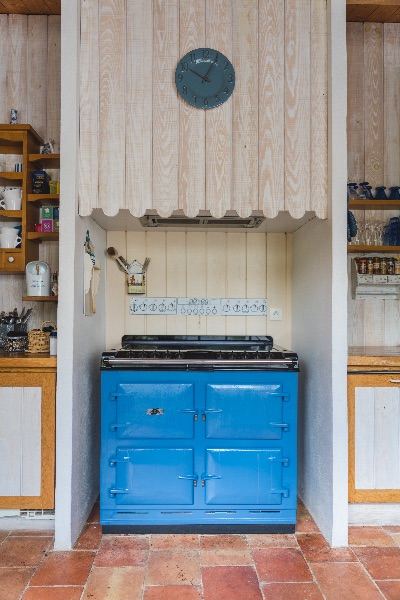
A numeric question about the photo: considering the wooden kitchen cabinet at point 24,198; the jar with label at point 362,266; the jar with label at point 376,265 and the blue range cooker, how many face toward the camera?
4

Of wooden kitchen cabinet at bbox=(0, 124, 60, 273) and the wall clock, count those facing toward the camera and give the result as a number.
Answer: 2

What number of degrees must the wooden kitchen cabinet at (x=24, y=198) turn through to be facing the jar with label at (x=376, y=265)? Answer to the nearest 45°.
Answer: approximately 90° to its left

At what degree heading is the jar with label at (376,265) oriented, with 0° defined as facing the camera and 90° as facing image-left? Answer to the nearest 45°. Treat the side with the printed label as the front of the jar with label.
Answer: approximately 0°

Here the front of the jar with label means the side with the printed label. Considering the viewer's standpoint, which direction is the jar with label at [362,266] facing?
facing the viewer

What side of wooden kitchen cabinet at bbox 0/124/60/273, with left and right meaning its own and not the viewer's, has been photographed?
front

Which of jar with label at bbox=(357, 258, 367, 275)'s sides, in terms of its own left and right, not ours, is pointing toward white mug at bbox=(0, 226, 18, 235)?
right

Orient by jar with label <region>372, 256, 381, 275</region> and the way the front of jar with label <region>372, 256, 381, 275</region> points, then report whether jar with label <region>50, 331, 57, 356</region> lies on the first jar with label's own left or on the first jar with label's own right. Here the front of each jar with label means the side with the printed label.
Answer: on the first jar with label's own right

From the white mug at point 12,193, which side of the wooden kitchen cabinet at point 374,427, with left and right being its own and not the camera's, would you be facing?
right

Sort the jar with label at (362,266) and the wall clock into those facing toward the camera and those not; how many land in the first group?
2

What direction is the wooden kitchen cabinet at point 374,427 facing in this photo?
toward the camera

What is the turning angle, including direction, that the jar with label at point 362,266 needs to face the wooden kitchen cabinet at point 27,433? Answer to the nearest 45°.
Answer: approximately 45° to its right

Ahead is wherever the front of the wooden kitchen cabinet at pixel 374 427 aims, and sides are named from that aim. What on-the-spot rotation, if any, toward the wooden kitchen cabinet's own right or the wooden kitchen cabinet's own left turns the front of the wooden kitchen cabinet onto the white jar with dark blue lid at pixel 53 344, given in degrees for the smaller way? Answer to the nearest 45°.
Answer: approximately 90° to the wooden kitchen cabinet's own right

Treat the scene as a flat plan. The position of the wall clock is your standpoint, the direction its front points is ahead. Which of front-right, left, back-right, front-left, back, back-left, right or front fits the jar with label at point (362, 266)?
back-left
